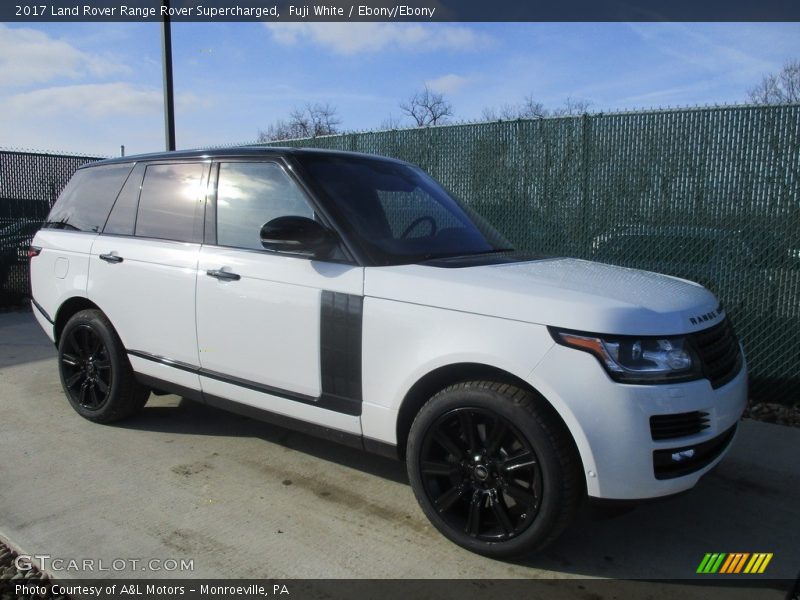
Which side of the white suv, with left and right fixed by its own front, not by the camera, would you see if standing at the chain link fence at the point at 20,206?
back

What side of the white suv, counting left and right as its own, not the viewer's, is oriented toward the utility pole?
back

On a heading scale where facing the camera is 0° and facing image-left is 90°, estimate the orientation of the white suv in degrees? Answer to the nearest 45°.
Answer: approximately 315°
